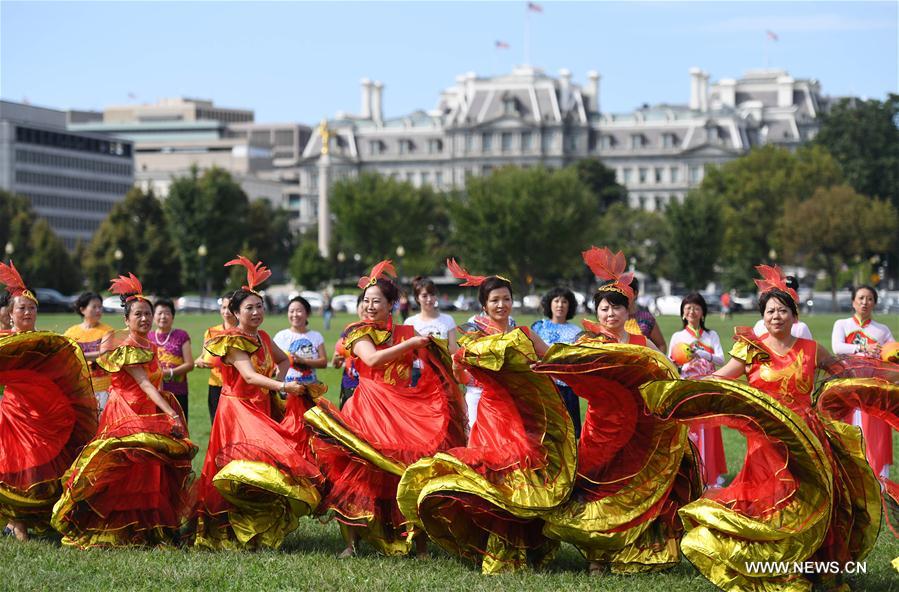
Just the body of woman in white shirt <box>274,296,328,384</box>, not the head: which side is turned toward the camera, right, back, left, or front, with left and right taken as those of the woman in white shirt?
front

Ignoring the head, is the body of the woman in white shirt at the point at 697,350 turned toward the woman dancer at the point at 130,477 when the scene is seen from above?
no

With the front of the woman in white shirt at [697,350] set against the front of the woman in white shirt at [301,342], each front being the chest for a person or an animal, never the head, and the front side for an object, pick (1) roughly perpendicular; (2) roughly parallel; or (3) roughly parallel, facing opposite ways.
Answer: roughly parallel

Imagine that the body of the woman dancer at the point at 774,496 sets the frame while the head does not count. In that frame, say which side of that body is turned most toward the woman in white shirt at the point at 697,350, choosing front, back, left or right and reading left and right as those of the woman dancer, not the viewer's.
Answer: back

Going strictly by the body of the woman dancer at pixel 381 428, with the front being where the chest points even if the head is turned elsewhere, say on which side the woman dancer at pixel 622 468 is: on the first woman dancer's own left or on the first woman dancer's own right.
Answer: on the first woman dancer's own left

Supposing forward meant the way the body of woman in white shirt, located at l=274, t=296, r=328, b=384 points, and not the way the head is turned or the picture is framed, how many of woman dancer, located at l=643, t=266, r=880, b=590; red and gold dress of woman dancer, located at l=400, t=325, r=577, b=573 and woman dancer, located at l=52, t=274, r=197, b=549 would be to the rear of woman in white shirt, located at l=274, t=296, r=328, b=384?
0

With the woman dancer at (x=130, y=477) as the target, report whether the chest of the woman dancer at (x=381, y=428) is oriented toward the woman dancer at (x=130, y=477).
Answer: no

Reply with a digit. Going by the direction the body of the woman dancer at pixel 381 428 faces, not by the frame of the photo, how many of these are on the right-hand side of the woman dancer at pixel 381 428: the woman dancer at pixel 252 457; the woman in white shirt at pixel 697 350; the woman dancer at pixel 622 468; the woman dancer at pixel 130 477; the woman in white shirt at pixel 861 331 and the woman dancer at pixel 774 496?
2

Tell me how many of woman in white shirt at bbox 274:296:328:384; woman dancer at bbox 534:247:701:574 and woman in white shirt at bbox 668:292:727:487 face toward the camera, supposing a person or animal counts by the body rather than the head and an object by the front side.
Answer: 3

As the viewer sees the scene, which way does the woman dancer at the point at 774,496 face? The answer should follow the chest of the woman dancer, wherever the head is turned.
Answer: toward the camera

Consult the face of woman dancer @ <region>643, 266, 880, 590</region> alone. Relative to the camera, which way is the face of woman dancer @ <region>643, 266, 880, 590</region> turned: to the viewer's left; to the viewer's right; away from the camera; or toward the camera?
toward the camera

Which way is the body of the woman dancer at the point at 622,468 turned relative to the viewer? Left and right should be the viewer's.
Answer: facing the viewer

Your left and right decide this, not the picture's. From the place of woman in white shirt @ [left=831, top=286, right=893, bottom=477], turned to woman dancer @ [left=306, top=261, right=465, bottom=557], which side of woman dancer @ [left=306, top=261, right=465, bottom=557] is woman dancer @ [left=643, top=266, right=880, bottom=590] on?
left

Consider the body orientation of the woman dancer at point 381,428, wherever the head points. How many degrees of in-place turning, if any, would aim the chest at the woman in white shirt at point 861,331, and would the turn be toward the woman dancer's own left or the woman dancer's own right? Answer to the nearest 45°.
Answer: approximately 135° to the woman dancer's own left

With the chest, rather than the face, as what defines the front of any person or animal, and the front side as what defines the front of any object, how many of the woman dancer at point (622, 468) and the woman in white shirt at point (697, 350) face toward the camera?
2

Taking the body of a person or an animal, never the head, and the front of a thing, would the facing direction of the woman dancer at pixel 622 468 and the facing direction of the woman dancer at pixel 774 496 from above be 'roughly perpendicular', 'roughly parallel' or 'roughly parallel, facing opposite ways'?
roughly parallel

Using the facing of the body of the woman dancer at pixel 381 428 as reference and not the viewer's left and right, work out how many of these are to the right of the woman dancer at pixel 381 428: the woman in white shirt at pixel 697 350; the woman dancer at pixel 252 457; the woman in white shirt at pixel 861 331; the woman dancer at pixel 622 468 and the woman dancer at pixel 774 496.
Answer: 1

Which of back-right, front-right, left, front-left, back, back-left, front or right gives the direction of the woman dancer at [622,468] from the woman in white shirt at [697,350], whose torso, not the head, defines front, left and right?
front

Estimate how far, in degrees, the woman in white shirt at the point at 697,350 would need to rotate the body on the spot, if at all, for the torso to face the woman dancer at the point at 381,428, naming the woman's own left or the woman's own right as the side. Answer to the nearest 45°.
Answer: approximately 45° to the woman's own right
